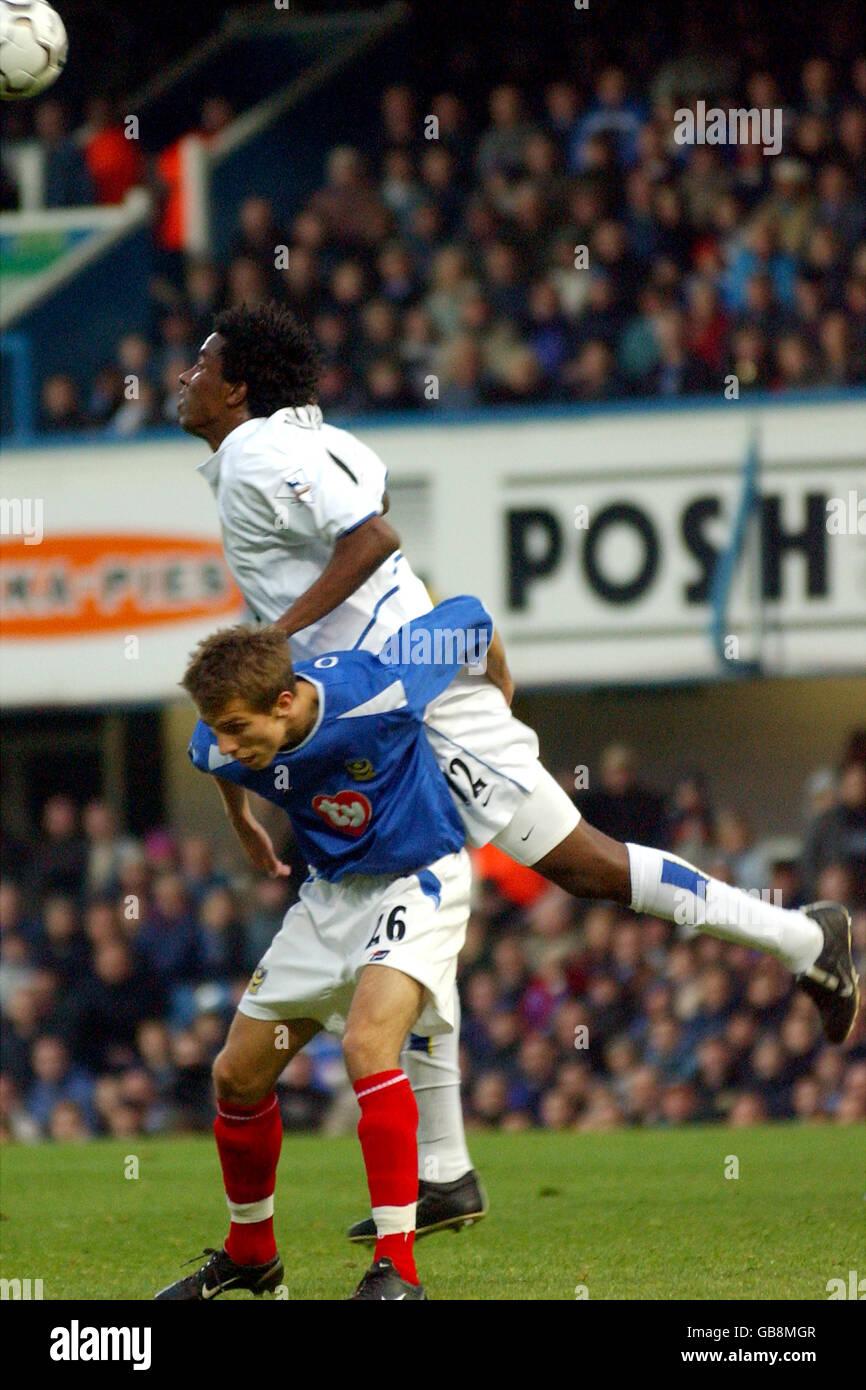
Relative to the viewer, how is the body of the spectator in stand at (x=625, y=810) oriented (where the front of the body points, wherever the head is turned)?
toward the camera

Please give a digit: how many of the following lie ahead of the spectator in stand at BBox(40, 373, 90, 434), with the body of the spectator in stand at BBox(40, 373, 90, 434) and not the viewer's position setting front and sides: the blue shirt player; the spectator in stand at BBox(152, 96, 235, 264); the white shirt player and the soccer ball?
3

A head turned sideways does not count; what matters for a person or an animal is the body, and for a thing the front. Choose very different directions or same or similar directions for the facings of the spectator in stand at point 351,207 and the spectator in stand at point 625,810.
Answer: same or similar directions

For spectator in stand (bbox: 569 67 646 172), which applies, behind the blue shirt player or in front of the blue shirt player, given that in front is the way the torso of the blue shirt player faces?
behind

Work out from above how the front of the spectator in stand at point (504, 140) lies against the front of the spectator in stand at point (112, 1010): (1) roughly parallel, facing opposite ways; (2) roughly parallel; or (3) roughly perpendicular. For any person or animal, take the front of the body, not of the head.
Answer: roughly parallel

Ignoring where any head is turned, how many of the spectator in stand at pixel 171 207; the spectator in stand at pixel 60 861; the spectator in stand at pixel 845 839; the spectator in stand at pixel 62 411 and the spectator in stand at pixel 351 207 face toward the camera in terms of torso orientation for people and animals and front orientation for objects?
5

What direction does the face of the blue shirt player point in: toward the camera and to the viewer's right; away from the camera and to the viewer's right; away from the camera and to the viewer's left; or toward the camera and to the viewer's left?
toward the camera and to the viewer's left

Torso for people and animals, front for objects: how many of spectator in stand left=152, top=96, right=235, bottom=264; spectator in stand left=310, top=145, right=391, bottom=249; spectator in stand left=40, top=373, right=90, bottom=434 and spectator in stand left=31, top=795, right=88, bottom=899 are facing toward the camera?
4

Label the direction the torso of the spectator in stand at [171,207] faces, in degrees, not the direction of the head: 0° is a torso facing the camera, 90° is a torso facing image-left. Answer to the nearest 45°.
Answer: approximately 0°

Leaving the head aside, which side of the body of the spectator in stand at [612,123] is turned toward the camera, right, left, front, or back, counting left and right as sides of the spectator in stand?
front

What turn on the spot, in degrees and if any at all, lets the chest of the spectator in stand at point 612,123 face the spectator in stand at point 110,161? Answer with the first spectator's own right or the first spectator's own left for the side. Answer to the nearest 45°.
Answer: approximately 135° to the first spectator's own right

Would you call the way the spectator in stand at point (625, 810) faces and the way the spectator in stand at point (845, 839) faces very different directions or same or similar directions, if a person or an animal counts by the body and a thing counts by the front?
same or similar directions

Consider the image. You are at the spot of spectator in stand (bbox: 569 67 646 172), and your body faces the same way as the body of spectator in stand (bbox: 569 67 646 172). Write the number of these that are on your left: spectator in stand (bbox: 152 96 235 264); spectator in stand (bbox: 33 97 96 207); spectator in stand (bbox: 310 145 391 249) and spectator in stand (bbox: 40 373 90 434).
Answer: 0

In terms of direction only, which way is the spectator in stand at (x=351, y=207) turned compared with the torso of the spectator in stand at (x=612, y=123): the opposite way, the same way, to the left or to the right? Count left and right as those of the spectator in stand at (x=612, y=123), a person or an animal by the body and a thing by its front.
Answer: the same way
